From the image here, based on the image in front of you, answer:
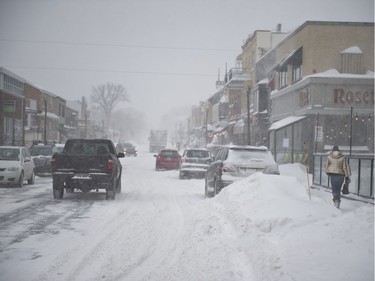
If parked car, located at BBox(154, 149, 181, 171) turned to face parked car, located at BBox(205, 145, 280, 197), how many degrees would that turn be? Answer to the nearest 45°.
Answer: approximately 180°

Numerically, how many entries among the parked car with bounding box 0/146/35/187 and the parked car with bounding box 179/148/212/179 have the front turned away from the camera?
1

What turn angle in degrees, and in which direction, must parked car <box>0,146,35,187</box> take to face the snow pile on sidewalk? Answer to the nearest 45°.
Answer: approximately 45° to its left

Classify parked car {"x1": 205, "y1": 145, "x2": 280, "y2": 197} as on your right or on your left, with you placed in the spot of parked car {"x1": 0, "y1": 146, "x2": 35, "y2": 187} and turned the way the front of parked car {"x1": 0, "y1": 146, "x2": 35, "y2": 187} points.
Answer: on your left

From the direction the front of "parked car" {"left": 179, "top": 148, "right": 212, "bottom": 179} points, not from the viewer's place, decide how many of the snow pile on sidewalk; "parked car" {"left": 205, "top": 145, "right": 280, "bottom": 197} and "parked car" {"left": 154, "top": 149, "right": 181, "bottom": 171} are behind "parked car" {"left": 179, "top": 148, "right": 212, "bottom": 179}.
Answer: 2

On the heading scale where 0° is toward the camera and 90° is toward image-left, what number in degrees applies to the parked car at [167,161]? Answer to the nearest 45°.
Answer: approximately 180°

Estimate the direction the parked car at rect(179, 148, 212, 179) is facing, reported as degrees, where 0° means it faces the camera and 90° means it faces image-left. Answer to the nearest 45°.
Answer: approximately 180°

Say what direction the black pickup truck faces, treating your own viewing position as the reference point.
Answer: facing away from the viewer

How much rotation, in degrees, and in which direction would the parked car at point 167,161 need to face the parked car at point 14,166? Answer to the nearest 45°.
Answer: approximately 135° to its left

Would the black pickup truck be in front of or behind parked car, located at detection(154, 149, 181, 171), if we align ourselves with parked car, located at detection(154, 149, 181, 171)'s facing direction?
behind
